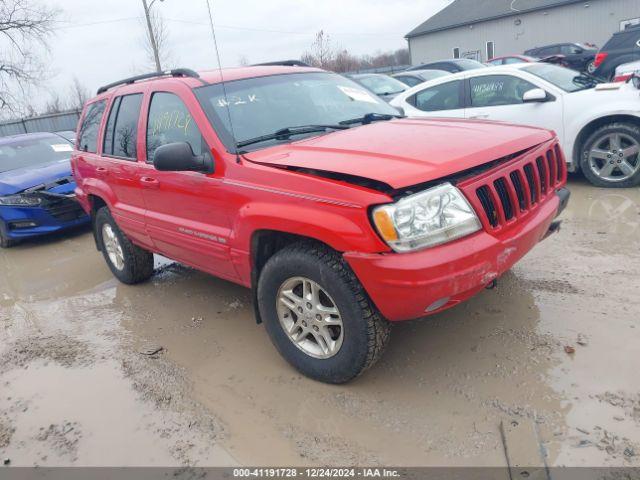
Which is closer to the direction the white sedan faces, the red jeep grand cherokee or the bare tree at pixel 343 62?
the red jeep grand cherokee

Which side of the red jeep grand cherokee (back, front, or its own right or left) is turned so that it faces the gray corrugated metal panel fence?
back

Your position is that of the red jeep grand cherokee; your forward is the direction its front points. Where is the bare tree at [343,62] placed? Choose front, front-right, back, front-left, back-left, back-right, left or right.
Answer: back-left

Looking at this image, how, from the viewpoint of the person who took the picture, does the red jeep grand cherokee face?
facing the viewer and to the right of the viewer

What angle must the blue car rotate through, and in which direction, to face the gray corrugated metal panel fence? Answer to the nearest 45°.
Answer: approximately 135° to its left

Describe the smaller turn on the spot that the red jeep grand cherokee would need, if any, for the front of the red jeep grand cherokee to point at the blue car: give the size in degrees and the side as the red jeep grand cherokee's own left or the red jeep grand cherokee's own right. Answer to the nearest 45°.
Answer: approximately 180°

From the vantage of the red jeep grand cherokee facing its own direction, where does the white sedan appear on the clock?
The white sedan is roughly at 9 o'clock from the red jeep grand cherokee.
